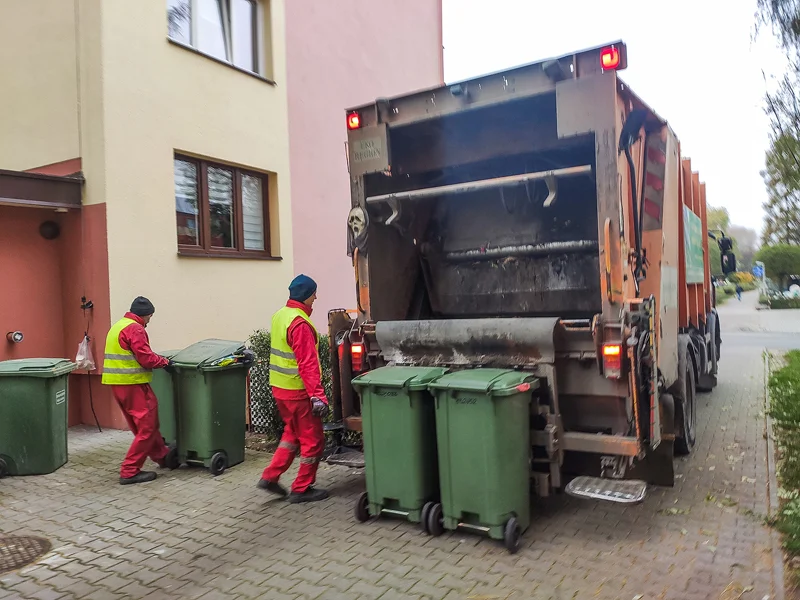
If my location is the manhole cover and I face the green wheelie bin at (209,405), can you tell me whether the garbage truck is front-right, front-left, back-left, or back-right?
front-right

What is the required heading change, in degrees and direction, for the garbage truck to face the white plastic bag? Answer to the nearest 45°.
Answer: approximately 135° to its left

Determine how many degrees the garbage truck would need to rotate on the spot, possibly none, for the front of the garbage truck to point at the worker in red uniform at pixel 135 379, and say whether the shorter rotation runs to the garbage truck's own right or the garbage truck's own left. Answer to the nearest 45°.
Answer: approximately 135° to the garbage truck's own left

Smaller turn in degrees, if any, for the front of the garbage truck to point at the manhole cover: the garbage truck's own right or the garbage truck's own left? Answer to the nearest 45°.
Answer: approximately 180°

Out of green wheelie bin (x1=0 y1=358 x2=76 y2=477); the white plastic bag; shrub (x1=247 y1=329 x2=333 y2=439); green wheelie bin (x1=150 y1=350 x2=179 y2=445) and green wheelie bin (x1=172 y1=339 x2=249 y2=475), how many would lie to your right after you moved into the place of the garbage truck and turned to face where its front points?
0

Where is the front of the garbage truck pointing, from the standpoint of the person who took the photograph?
facing away from the viewer and to the right of the viewer

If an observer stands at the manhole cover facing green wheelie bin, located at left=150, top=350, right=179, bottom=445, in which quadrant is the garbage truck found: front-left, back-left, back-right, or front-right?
front-right

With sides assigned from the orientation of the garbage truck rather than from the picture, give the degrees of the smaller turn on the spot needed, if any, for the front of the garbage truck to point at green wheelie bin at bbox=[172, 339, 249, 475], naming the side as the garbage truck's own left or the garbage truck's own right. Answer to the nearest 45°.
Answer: approximately 135° to the garbage truck's own left

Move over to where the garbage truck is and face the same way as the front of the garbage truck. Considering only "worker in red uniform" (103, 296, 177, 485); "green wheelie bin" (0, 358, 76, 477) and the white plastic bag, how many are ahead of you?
0

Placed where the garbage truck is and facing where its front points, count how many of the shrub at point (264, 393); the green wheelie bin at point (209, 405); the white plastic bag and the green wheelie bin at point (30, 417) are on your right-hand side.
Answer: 0

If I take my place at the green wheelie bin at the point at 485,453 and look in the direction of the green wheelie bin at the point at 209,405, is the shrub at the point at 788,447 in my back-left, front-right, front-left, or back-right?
back-right

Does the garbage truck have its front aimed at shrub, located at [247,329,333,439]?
no

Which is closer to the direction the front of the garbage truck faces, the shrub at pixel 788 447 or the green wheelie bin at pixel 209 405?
the shrub

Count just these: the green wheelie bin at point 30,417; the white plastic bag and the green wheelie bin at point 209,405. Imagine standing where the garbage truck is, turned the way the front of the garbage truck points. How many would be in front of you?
0

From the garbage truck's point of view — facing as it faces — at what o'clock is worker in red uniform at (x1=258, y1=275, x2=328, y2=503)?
The worker in red uniform is roughly at 7 o'clock from the garbage truck.

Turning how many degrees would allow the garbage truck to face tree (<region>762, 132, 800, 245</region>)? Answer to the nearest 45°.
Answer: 0° — it already faces it
